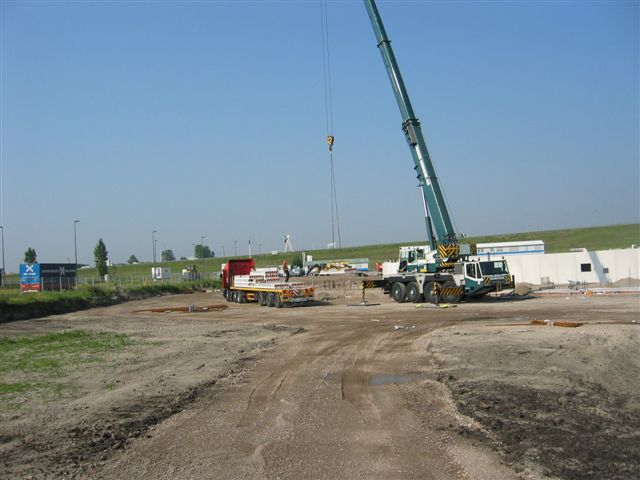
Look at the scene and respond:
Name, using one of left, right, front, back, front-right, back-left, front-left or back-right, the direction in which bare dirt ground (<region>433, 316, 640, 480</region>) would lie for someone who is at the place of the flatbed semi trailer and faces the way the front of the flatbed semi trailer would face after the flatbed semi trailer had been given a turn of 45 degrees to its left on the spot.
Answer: left

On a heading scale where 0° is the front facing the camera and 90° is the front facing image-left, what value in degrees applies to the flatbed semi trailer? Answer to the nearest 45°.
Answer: approximately 135°

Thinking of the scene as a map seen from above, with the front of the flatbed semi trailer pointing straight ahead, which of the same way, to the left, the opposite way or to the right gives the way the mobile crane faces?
the opposite way

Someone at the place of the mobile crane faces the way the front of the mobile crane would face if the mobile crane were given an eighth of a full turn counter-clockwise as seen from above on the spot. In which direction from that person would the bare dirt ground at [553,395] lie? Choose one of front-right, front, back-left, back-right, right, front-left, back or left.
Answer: right

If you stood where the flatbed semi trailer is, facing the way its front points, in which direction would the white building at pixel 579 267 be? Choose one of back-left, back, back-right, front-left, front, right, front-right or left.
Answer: back-right

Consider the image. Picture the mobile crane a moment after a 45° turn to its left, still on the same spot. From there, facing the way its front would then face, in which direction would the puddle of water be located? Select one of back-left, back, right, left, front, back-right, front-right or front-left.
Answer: right

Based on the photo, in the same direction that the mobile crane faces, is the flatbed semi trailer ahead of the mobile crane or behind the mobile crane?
behind

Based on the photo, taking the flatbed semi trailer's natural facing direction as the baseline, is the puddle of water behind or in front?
behind

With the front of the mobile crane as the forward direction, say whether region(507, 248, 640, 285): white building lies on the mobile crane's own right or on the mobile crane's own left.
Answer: on the mobile crane's own left

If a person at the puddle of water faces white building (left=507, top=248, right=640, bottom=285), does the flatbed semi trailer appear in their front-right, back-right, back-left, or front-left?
front-left

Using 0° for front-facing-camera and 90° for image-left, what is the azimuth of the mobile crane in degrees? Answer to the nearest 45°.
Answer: approximately 315°
